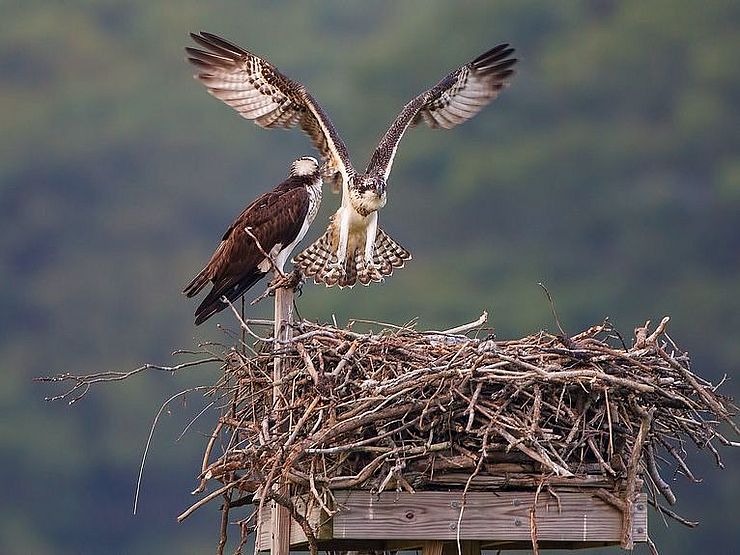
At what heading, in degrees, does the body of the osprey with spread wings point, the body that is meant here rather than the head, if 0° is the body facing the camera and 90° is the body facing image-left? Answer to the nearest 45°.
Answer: approximately 0°
